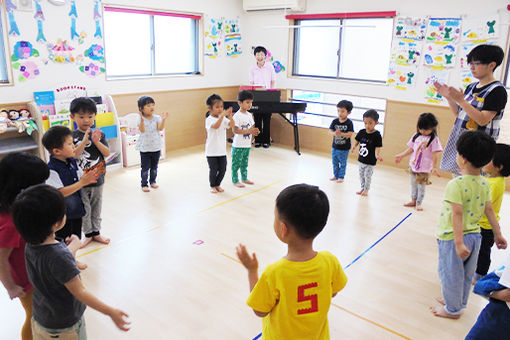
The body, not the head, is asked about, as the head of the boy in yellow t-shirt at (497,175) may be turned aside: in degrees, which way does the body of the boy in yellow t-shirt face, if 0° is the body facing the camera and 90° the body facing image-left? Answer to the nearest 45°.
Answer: approximately 90°

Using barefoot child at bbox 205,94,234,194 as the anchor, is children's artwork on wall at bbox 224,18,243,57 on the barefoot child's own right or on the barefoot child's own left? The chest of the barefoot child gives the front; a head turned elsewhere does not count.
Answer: on the barefoot child's own left

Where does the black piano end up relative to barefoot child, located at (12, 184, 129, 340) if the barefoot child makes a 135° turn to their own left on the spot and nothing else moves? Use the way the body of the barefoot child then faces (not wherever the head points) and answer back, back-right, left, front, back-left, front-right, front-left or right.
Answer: back-right

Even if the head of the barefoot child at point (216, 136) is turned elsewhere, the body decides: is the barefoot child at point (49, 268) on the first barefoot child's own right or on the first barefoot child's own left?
on the first barefoot child's own right

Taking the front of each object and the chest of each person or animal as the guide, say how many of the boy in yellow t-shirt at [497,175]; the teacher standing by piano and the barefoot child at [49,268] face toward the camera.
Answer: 1

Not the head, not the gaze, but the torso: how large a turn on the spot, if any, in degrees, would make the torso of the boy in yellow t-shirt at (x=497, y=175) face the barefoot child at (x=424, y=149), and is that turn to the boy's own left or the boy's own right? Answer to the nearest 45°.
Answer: approximately 45° to the boy's own right

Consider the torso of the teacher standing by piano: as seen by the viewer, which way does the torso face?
toward the camera

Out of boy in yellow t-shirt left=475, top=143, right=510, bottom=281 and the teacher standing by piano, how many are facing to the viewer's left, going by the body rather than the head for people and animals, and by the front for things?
1

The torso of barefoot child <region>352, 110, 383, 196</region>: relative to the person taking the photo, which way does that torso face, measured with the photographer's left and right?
facing the viewer and to the left of the viewer

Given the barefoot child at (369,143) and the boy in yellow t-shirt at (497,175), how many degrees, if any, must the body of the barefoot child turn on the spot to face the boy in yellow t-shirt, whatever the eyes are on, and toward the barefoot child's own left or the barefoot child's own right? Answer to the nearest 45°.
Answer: approximately 90° to the barefoot child's own left

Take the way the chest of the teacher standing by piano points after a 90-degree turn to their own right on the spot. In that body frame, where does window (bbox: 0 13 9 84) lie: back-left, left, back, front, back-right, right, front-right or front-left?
front-left

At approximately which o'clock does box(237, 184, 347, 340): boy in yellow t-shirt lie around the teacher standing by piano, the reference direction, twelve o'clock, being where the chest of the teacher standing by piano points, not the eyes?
The boy in yellow t-shirt is roughly at 12 o'clock from the teacher standing by piano.

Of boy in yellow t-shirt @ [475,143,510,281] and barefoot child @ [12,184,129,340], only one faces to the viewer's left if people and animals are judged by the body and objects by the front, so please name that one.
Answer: the boy in yellow t-shirt

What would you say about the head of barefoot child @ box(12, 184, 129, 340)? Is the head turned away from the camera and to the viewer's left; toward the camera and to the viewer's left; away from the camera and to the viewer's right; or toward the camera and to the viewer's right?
away from the camera and to the viewer's right

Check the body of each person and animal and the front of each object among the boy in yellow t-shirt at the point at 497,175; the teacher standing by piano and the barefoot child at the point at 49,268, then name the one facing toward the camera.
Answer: the teacher standing by piano

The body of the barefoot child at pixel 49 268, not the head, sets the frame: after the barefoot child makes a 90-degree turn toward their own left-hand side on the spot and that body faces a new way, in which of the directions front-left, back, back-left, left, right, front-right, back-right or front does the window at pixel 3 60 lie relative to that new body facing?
front-right
